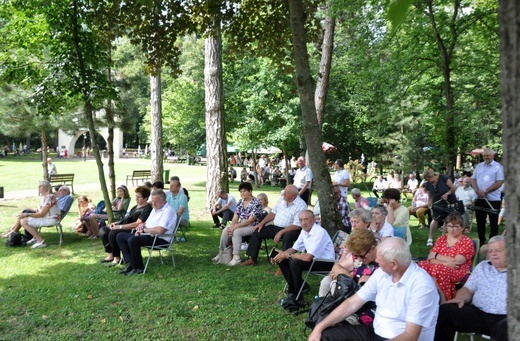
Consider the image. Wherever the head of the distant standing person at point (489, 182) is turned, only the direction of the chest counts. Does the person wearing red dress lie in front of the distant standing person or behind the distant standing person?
in front

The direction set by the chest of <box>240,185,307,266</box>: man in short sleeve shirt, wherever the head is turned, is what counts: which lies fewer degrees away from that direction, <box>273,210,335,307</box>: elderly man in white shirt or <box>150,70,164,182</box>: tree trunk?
the elderly man in white shirt

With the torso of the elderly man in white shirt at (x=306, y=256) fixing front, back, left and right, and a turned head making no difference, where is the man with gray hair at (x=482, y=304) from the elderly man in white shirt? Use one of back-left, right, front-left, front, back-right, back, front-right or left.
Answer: left

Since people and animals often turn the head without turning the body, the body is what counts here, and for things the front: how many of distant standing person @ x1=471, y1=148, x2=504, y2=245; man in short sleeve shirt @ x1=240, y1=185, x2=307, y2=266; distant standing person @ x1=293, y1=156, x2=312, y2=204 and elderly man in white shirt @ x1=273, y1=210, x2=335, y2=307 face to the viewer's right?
0

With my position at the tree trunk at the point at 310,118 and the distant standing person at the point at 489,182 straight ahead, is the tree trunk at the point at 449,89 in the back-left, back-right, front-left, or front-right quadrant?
front-left

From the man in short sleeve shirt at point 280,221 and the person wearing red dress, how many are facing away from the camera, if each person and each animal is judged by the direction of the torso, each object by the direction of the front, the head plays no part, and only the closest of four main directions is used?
0

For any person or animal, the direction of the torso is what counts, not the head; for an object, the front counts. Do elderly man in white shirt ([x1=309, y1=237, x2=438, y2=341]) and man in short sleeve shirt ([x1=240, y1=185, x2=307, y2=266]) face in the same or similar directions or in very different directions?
same or similar directions

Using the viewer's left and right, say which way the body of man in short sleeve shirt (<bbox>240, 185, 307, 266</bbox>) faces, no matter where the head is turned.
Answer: facing the viewer and to the left of the viewer

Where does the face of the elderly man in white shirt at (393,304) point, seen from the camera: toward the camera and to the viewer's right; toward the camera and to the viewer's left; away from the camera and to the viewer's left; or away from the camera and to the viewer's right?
away from the camera and to the viewer's left

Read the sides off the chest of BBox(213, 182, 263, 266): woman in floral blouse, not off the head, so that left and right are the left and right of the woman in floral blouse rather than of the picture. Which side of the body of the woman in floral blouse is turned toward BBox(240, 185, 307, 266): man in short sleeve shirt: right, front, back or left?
left
